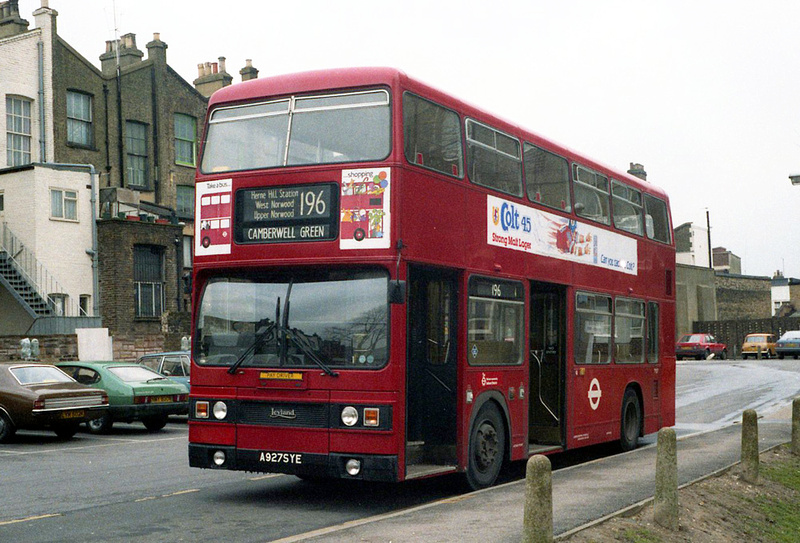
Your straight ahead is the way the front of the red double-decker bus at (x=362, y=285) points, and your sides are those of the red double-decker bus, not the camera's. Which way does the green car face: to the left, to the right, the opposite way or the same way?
to the right

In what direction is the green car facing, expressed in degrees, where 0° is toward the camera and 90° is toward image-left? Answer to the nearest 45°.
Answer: approximately 135°

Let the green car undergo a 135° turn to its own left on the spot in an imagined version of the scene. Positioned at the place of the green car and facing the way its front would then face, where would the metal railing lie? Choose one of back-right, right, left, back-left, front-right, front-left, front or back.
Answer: back

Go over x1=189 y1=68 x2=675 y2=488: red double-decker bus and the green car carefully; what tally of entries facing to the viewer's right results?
0

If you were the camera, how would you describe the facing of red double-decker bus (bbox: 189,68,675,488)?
facing the viewer and to the left of the viewer

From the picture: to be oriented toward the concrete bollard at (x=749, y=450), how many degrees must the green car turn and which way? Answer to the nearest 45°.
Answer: approximately 180°

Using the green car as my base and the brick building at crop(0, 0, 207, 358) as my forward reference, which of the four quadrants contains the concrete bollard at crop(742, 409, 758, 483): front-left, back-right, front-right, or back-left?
back-right

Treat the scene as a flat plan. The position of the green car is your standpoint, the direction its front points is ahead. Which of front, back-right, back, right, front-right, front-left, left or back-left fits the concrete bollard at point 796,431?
back

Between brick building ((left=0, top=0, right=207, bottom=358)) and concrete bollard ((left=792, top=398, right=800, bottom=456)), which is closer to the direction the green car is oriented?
the brick building

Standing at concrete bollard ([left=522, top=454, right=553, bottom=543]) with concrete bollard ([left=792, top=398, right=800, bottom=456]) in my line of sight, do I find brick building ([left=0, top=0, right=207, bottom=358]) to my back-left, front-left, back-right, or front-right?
front-left

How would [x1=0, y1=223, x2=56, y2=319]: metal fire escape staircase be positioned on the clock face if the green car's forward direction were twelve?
The metal fire escape staircase is roughly at 1 o'clock from the green car.

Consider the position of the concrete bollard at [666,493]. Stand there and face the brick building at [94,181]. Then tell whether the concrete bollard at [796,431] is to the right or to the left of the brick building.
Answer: right
